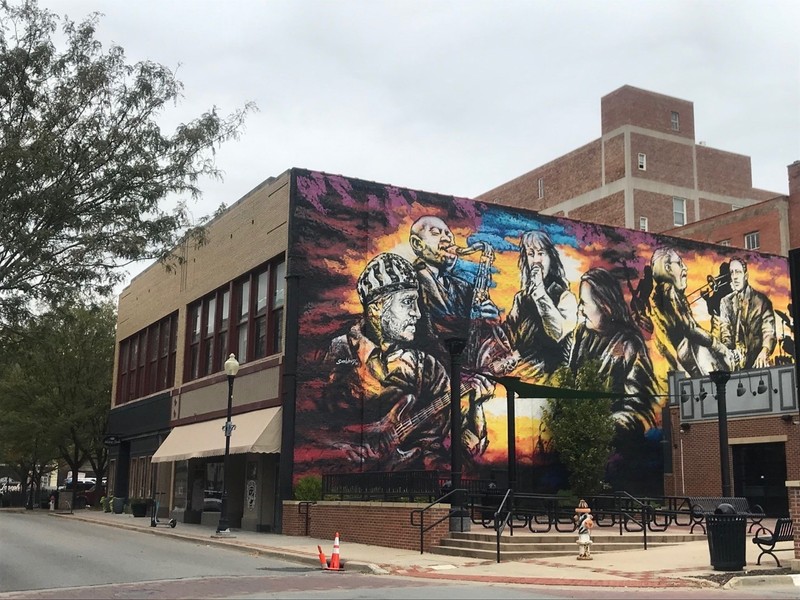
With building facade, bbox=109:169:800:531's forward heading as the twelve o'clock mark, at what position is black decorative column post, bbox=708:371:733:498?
The black decorative column post is roughly at 9 o'clock from the building facade.

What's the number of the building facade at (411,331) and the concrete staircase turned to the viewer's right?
0

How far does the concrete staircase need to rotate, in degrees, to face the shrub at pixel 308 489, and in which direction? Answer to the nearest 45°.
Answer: approximately 135° to its right

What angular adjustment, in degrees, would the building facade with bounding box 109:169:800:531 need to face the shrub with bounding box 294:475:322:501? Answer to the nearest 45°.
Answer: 0° — it already faces it

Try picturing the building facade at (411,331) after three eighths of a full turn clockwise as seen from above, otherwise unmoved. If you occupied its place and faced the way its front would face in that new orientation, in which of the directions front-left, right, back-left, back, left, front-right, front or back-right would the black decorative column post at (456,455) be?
back

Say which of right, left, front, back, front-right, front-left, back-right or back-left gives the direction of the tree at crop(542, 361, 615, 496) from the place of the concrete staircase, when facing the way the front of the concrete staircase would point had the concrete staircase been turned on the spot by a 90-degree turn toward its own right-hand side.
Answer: right

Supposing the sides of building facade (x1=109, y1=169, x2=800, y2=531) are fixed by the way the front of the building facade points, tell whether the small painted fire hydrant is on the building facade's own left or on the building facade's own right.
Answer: on the building facade's own left

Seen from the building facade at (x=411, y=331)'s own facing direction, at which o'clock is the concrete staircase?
The concrete staircase is roughly at 10 o'clock from the building facade.

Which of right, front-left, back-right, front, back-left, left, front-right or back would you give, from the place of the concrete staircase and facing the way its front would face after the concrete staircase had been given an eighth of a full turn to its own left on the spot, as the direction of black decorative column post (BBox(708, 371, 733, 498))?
left

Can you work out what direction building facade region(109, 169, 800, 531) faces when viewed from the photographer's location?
facing the viewer and to the left of the viewer

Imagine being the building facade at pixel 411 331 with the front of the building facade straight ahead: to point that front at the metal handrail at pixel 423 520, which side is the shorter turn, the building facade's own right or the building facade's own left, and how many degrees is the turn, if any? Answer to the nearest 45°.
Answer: approximately 45° to the building facade's own left

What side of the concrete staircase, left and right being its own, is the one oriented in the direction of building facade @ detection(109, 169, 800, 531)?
back

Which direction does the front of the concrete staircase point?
toward the camera

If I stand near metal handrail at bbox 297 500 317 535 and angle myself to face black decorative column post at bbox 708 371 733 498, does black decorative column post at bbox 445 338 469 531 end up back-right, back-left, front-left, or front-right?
front-right
